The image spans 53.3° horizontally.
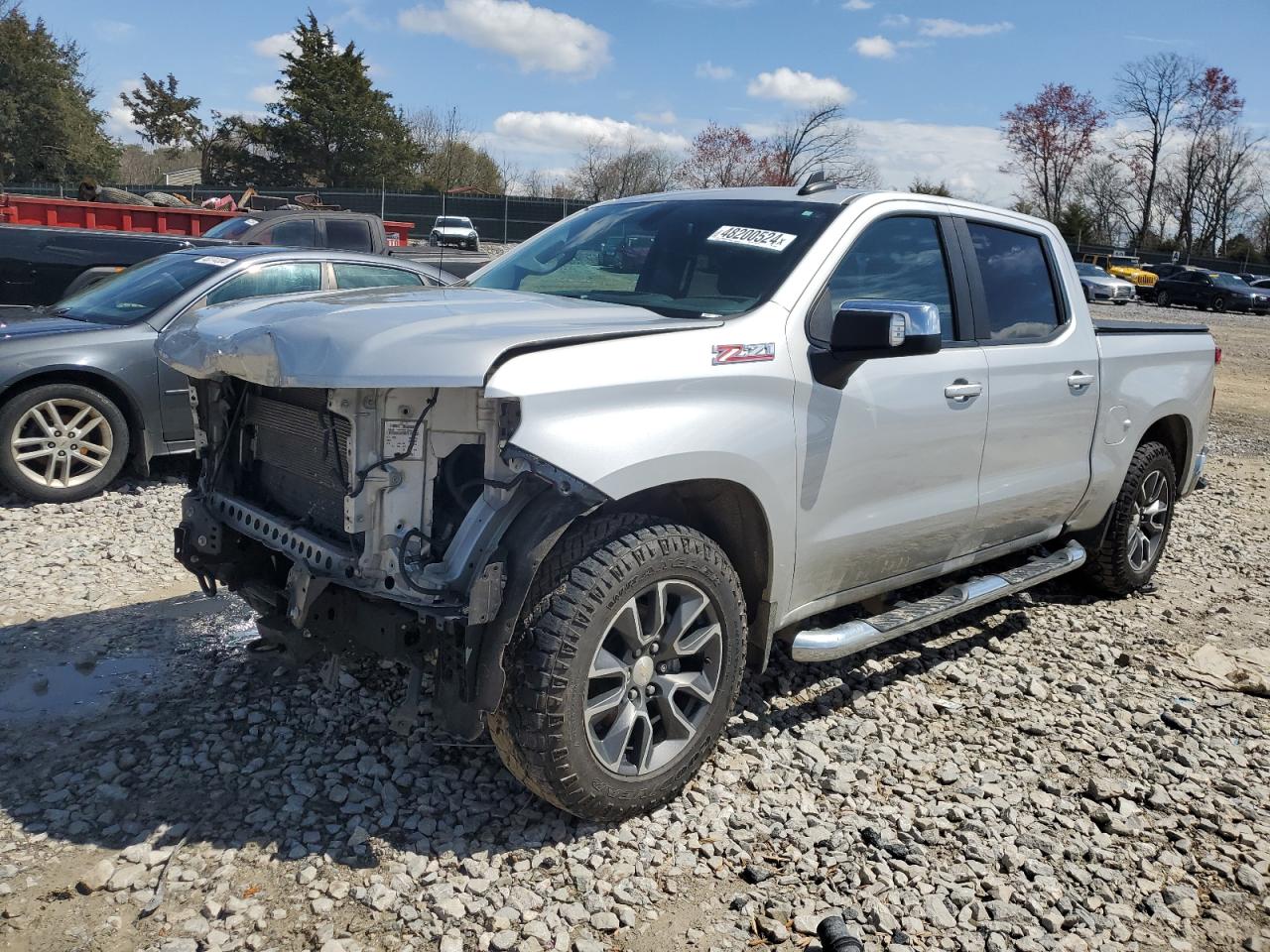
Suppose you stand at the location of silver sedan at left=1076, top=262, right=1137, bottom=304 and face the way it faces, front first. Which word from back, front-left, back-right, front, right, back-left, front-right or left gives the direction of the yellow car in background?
back-left

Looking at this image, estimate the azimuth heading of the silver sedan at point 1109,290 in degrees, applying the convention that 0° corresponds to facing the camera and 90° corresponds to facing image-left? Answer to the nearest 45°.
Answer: approximately 315°

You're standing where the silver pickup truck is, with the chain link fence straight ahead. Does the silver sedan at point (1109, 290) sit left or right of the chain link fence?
right

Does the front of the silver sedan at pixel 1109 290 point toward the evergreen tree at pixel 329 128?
no

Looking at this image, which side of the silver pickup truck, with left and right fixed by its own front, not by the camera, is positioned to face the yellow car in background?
back

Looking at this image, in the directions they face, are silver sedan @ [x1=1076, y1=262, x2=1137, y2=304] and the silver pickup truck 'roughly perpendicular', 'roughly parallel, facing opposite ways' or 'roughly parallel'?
roughly perpendicular

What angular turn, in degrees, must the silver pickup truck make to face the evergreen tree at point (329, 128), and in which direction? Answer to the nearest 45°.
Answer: approximately 135° to its right

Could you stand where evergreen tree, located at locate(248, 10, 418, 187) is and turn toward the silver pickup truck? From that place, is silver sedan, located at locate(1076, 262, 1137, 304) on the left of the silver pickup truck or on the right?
left

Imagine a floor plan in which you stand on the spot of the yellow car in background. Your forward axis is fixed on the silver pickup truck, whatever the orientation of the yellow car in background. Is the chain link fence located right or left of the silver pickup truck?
right

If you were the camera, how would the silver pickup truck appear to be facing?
facing the viewer and to the left of the viewer

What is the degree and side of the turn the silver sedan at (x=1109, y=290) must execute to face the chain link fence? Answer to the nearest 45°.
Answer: approximately 135° to its right
